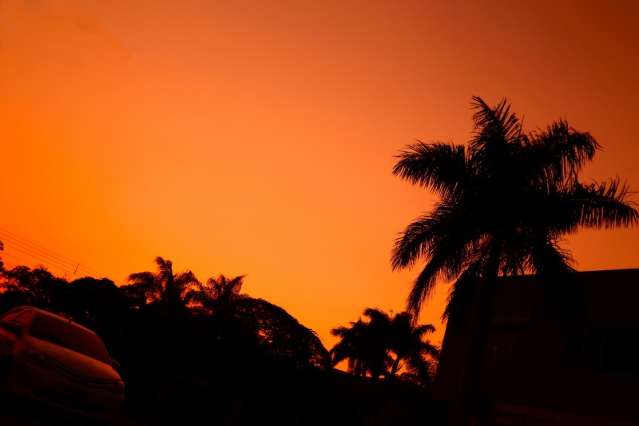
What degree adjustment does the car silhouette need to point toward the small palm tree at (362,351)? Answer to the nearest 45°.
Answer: approximately 90° to its left

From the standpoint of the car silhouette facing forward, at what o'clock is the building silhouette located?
The building silhouette is roughly at 10 o'clock from the car silhouette.

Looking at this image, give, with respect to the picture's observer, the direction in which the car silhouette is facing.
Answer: facing the viewer and to the right of the viewer

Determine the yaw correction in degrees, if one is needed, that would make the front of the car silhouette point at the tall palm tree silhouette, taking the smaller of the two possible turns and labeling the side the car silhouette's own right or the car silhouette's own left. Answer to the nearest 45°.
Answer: approximately 45° to the car silhouette's own left

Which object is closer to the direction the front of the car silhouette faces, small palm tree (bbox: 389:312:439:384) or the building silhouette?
the building silhouette

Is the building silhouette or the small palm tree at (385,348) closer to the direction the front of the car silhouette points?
the building silhouette

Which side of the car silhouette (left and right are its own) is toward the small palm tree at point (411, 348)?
left

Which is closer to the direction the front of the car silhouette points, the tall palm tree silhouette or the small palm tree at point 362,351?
the tall palm tree silhouette

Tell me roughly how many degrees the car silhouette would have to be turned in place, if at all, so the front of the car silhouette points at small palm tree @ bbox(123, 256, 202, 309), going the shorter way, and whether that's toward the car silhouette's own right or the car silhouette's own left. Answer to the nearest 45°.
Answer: approximately 135° to the car silhouette's own left

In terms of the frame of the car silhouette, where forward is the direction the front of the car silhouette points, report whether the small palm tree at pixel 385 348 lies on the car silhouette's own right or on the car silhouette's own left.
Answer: on the car silhouette's own left

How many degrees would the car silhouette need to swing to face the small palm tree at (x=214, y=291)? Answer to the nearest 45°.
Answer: approximately 135° to its left
